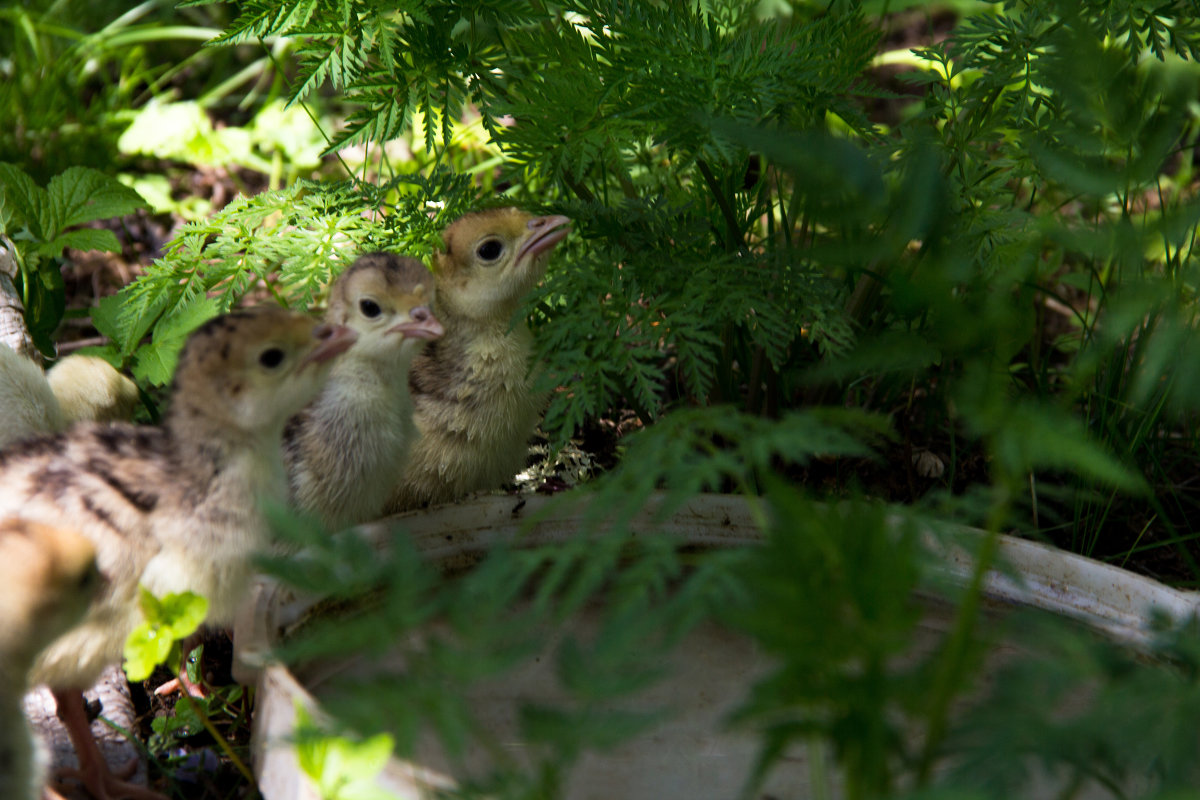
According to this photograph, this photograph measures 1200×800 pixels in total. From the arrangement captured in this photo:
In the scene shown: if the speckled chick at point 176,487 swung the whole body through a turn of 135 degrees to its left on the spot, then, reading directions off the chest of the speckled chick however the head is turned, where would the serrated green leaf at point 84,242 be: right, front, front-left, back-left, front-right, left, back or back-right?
front-right

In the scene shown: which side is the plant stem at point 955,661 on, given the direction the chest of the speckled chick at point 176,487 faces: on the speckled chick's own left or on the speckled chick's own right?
on the speckled chick's own right

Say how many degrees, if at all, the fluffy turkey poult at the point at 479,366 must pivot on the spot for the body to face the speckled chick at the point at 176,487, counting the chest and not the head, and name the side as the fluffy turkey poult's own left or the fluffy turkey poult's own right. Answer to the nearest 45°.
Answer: approximately 135° to the fluffy turkey poult's own right

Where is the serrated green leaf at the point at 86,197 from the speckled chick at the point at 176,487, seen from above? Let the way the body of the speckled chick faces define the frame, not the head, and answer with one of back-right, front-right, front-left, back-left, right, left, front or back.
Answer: left

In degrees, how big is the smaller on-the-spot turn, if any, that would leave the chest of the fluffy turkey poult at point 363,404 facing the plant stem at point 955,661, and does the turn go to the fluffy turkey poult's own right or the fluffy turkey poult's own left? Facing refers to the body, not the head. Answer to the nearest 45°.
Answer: approximately 45° to the fluffy turkey poult's own right

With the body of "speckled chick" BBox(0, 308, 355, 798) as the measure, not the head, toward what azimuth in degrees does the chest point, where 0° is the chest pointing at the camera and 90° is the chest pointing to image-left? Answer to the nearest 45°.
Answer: approximately 270°

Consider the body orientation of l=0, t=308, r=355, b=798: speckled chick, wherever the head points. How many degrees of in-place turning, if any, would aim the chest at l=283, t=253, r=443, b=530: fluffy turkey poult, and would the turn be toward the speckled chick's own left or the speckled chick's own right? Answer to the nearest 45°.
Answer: approximately 45° to the speckled chick's own left

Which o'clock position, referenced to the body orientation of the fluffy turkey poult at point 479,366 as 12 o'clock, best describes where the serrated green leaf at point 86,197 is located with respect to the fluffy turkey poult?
The serrated green leaf is roughly at 7 o'clock from the fluffy turkey poult.

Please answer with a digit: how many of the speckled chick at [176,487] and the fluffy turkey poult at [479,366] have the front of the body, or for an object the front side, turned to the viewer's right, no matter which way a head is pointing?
2

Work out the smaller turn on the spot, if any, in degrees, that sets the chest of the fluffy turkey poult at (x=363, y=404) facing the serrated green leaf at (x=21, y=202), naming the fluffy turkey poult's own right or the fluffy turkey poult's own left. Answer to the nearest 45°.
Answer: approximately 180°

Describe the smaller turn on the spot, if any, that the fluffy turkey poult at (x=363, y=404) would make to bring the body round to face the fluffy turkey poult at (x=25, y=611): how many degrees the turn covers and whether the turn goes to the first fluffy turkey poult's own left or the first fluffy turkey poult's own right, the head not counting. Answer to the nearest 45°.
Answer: approximately 90° to the first fluffy turkey poult's own right

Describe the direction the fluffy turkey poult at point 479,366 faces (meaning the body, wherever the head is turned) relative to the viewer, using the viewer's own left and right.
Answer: facing to the right of the viewer

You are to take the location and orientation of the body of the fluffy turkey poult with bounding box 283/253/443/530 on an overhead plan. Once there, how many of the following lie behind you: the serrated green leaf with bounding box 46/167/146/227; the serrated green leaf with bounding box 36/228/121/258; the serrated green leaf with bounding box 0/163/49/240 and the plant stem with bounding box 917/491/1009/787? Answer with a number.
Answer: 3

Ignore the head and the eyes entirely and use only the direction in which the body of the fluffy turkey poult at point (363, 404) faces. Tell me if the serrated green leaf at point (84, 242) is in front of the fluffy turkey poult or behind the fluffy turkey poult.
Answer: behind
